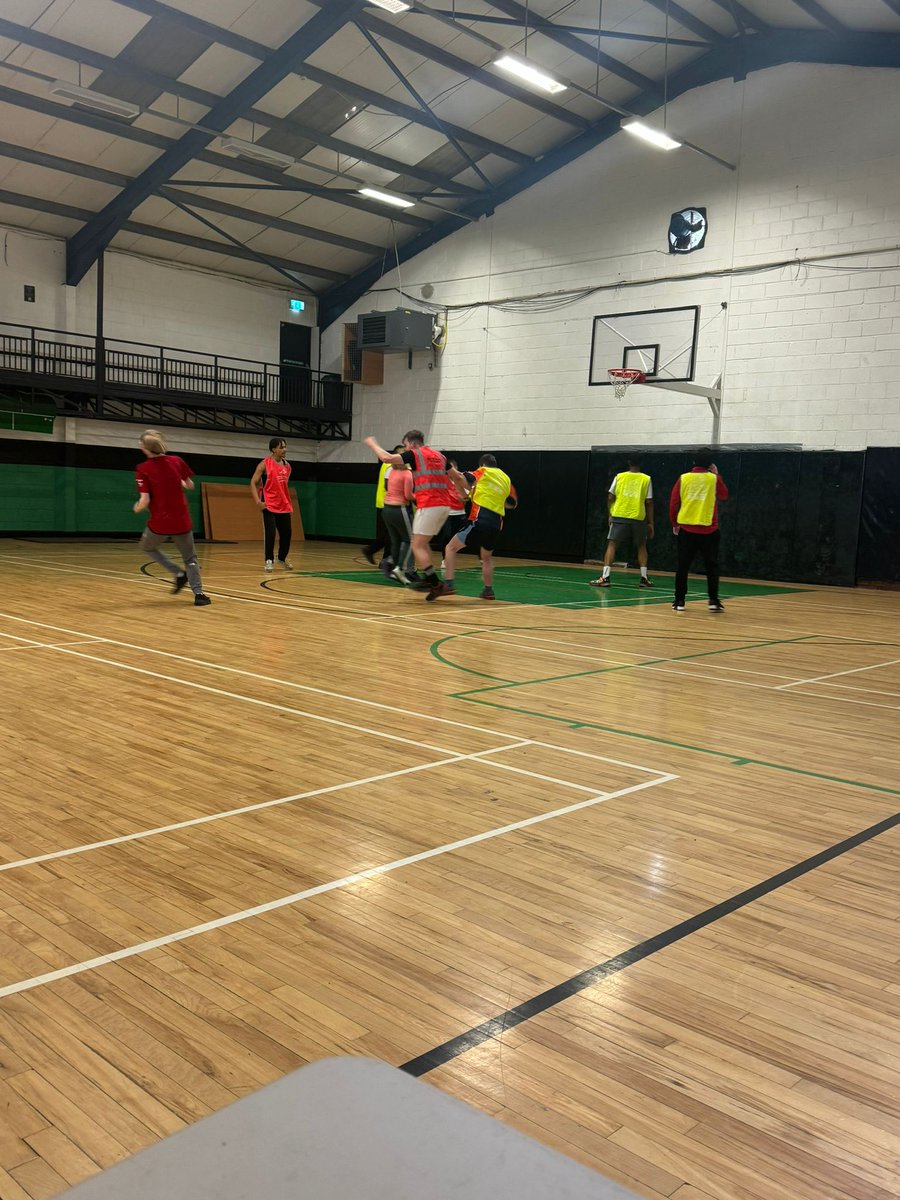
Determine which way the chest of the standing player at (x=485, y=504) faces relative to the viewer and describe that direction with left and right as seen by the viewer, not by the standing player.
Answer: facing away from the viewer and to the left of the viewer

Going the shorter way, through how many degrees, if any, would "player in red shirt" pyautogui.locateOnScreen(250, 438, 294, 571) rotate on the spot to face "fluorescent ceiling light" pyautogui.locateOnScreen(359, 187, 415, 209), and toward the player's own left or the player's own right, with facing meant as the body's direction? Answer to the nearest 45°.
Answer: approximately 135° to the player's own left

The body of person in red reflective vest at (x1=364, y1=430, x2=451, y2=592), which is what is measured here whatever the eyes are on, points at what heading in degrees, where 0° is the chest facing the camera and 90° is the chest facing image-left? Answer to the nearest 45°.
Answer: approximately 135°

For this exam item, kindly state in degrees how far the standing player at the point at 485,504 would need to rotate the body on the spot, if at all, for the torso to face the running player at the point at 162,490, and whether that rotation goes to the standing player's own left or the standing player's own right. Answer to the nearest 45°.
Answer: approximately 90° to the standing player's own left

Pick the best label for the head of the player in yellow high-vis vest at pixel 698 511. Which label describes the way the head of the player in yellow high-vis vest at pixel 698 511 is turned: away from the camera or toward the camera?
away from the camera

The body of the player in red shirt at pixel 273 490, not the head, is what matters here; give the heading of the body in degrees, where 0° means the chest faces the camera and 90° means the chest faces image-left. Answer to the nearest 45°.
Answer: approximately 315°

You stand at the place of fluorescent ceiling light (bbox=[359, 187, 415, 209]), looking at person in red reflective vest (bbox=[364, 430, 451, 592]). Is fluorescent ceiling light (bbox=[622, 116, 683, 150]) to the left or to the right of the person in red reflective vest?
left

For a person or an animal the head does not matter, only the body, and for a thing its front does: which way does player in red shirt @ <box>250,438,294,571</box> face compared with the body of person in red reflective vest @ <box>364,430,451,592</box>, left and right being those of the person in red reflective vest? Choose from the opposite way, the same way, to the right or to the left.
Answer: the opposite way
